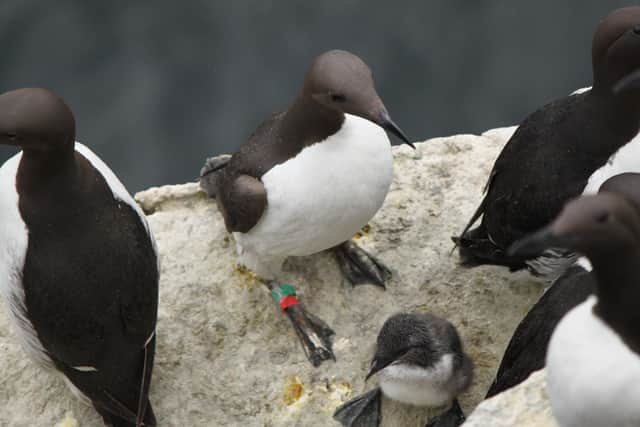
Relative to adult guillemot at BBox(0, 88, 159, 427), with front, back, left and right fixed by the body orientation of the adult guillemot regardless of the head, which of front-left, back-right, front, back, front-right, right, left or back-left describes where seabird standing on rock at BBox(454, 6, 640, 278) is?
back-right

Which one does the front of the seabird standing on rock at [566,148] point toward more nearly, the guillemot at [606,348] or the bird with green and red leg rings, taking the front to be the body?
the guillemot

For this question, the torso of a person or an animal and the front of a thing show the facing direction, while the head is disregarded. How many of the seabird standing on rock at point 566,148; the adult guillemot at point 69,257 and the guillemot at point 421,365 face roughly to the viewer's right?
1

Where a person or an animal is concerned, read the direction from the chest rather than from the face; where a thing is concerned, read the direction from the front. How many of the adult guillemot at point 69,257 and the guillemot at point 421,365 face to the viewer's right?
0

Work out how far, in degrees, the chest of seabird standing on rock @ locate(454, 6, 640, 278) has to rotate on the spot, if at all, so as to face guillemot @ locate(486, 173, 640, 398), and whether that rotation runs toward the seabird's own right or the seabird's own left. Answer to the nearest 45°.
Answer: approximately 90° to the seabird's own right

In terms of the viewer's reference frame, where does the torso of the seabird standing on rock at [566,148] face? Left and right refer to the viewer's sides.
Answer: facing to the right of the viewer

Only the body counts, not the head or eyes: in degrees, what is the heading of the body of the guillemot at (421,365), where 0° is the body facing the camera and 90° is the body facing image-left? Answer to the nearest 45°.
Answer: approximately 45°

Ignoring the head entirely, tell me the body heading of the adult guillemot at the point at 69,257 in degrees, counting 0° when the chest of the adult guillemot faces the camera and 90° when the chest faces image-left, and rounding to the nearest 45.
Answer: approximately 135°
